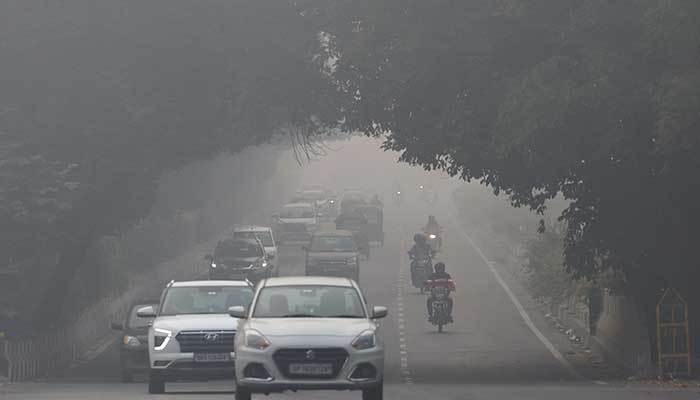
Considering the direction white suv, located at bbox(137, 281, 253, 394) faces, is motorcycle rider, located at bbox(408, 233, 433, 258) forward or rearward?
rearward

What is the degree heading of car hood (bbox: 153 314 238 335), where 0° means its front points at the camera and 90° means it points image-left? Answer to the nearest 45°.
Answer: approximately 0°

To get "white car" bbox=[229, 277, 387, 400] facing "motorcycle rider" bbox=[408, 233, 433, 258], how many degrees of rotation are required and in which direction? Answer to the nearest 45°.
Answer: approximately 180°

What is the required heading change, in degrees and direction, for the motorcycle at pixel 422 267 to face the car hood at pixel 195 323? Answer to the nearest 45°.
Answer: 0° — it already faces it

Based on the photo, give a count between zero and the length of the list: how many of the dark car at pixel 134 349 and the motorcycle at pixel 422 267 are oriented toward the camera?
2
